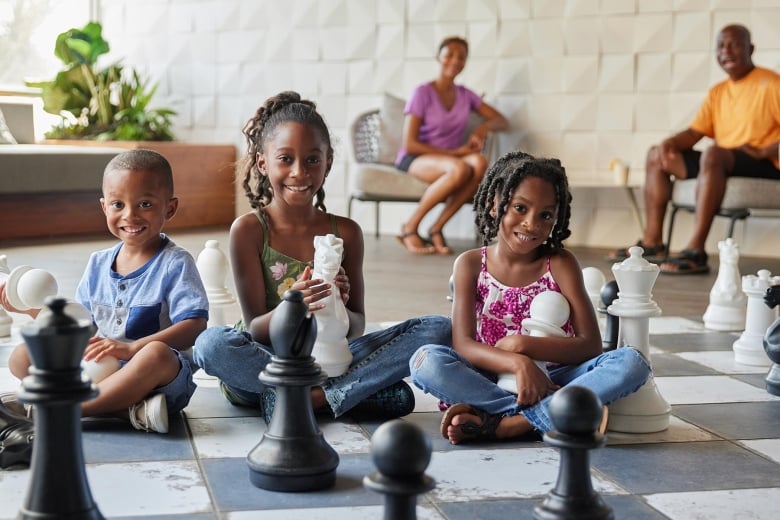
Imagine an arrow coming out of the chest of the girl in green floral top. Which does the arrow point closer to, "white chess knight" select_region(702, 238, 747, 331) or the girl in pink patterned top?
the girl in pink patterned top

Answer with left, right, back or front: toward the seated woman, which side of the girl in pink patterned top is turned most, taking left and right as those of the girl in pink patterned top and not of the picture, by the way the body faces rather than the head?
back

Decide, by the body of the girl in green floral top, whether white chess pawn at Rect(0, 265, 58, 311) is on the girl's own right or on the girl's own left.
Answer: on the girl's own right

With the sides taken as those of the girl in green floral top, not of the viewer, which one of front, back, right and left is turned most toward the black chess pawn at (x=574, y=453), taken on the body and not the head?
front

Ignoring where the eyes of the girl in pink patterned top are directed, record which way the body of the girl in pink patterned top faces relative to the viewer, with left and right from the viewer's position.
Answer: facing the viewer

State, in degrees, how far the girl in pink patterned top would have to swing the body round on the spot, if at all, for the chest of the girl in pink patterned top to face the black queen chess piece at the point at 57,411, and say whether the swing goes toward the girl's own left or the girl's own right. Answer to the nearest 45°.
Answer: approximately 45° to the girl's own right

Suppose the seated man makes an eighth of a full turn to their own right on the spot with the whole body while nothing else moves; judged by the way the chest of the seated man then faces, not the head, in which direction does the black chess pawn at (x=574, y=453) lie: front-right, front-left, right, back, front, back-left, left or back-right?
left

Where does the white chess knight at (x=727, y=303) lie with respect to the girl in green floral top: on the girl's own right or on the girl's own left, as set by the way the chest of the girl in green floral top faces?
on the girl's own left

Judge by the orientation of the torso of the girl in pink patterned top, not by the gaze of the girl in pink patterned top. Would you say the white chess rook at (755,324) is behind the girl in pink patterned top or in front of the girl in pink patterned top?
behind

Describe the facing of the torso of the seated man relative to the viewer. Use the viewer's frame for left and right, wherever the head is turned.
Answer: facing the viewer and to the left of the viewer

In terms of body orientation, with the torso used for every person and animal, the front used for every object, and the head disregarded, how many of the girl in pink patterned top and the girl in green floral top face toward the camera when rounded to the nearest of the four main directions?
2
